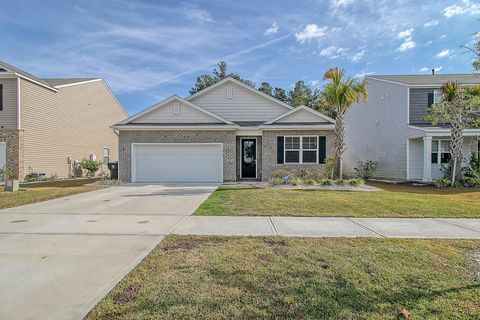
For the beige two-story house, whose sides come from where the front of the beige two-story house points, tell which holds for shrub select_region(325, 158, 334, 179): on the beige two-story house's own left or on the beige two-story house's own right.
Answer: on the beige two-story house's own left

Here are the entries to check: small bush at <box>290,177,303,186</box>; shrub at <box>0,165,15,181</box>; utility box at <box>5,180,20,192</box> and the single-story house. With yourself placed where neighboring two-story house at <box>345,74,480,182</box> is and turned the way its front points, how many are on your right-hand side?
4

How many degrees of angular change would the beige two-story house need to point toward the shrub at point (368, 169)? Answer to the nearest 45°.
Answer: approximately 90° to its left

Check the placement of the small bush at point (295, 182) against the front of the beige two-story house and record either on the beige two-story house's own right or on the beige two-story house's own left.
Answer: on the beige two-story house's own left

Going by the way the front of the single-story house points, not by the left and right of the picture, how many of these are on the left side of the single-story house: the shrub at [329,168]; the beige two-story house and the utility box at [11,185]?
1

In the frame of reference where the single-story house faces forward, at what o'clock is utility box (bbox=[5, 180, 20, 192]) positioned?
The utility box is roughly at 2 o'clock from the single-story house.

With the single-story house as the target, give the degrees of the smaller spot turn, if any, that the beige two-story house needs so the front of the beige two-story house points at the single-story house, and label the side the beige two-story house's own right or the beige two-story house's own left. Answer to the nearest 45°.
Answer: approximately 90° to the beige two-story house's own left

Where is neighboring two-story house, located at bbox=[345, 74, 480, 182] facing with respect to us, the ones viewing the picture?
facing the viewer and to the right of the viewer

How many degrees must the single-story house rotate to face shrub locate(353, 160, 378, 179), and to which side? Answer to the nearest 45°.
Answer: approximately 90° to its left

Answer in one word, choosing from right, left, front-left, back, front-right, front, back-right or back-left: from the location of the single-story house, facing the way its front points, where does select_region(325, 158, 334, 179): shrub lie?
left

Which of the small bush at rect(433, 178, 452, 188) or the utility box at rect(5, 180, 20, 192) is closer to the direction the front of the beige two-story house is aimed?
the utility box

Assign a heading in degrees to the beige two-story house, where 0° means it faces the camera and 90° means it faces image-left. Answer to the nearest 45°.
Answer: approximately 45°
